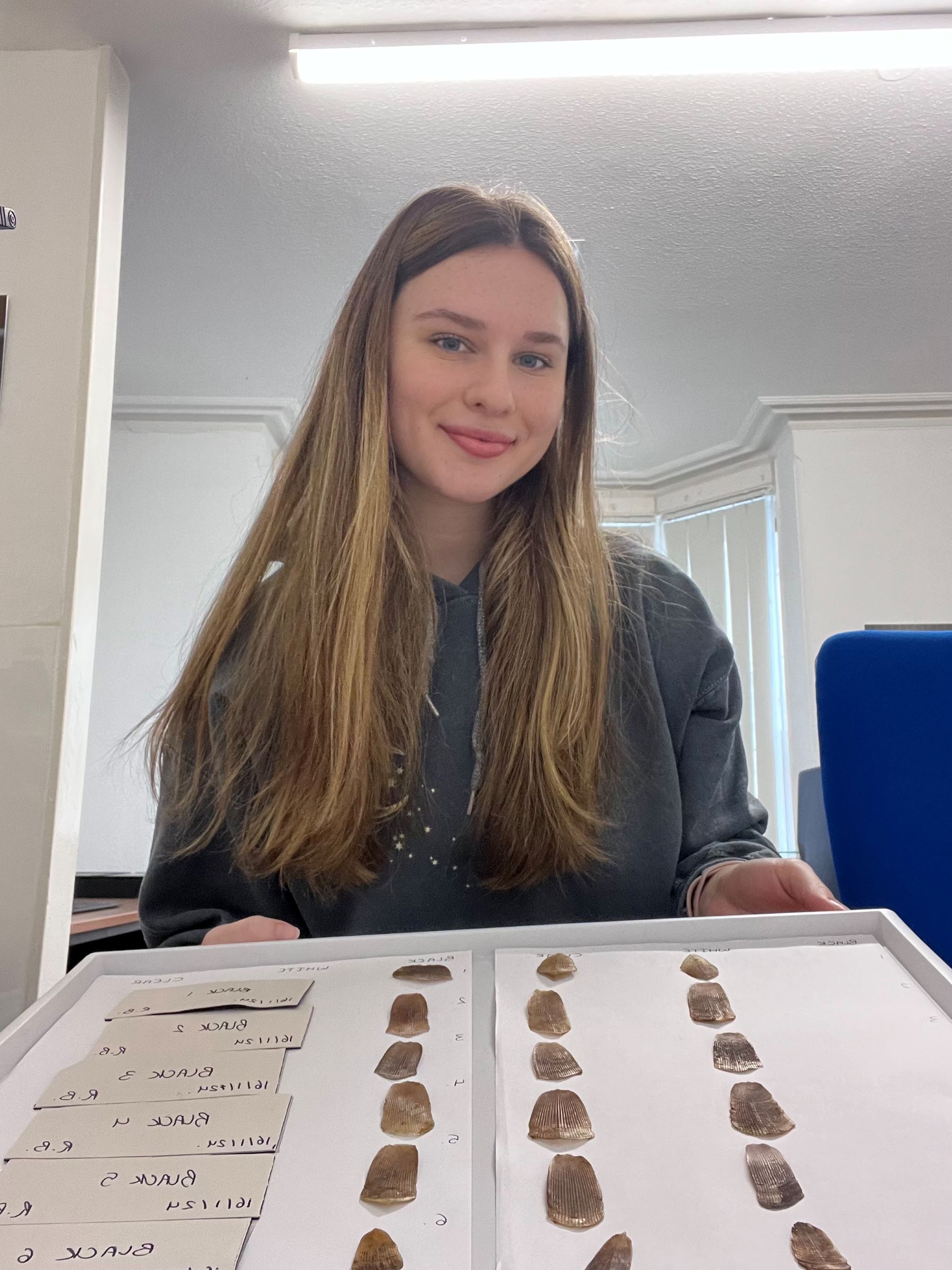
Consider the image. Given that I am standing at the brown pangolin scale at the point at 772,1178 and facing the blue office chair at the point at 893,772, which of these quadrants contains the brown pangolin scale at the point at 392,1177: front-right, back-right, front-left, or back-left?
back-left

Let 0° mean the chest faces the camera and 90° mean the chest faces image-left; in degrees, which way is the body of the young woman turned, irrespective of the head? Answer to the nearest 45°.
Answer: approximately 0°

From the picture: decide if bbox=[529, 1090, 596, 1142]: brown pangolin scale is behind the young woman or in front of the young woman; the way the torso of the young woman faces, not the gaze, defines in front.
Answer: in front

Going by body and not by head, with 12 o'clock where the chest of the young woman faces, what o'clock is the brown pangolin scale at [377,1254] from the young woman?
The brown pangolin scale is roughly at 12 o'clock from the young woman.
